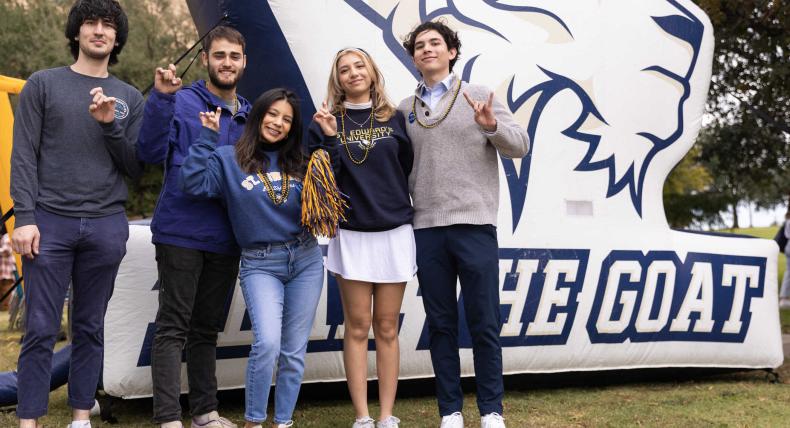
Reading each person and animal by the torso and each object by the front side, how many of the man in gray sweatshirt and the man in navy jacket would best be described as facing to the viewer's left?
0

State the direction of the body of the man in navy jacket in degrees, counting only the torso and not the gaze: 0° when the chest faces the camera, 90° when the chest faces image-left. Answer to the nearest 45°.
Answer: approximately 315°

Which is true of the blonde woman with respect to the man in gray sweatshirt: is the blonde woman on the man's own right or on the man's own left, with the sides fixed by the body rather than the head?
on the man's own left

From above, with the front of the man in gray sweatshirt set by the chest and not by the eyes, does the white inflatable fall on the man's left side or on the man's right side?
on the man's left side

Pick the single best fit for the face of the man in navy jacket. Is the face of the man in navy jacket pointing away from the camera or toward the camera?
toward the camera

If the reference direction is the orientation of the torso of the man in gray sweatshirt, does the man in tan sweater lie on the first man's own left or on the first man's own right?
on the first man's own left

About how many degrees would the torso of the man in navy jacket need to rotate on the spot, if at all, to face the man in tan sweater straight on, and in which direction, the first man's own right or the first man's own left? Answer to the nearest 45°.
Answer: approximately 45° to the first man's own left

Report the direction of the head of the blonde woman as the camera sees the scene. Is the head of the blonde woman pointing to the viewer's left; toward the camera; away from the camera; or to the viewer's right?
toward the camera

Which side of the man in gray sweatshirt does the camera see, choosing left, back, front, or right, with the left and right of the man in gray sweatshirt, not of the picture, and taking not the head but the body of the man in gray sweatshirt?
front

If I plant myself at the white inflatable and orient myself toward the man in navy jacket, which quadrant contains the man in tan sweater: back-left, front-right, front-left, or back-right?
front-left
